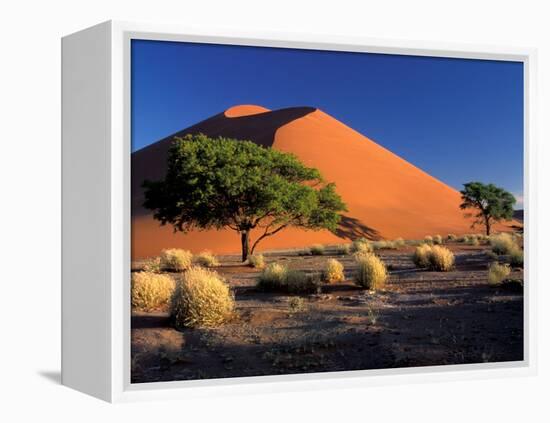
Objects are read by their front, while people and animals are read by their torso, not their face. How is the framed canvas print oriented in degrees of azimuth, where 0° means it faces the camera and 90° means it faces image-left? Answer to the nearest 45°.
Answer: approximately 315°
